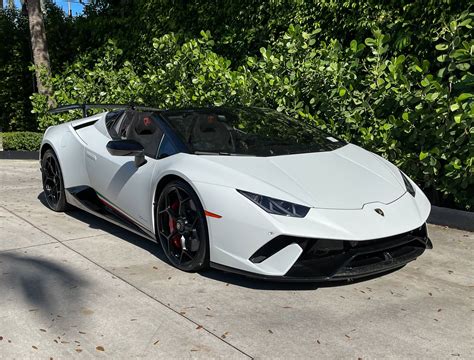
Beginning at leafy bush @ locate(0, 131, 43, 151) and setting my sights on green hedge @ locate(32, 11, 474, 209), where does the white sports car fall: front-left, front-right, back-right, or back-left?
front-right

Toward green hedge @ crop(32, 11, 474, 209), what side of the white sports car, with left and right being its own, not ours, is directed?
left

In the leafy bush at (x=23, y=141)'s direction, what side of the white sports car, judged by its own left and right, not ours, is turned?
back

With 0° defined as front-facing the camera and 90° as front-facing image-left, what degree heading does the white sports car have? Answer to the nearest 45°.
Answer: approximately 315°
